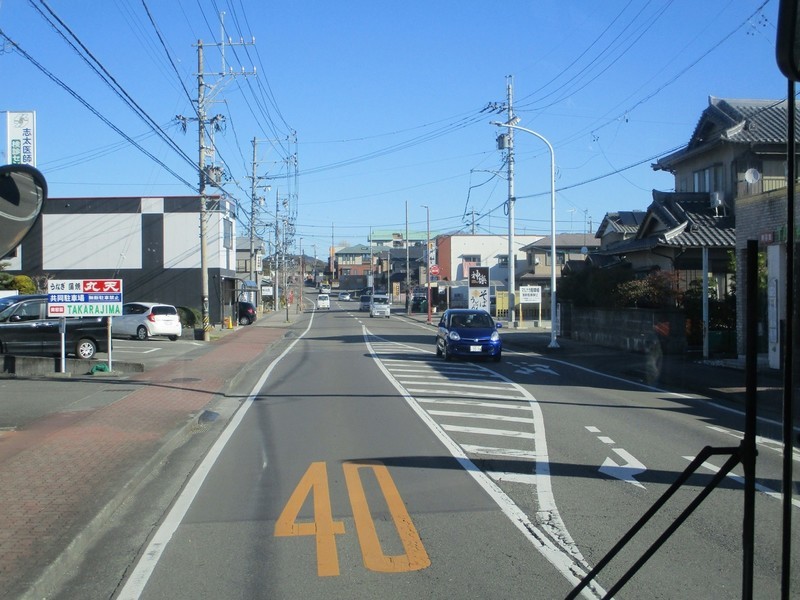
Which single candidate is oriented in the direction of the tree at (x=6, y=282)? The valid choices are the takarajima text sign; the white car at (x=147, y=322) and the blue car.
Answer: the white car

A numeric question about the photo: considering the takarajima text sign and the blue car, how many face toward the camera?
2

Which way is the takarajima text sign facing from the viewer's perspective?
toward the camera

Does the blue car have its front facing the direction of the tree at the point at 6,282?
no

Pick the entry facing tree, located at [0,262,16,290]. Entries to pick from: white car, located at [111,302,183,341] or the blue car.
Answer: the white car

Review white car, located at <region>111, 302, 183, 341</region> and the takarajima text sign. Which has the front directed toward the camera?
the takarajima text sign

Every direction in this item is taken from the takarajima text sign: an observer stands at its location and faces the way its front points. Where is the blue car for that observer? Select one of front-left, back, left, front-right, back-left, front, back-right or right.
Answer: left

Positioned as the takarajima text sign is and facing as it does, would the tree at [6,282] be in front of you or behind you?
behind

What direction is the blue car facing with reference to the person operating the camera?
facing the viewer

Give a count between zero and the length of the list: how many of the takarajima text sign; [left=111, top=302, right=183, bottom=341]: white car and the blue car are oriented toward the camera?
2

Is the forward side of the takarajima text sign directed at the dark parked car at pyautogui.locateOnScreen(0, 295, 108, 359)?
no

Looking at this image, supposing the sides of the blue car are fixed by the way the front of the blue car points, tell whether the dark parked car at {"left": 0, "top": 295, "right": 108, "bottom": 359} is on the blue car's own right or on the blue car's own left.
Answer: on the blue car's own right

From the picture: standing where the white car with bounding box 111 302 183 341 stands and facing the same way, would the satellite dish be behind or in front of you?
behind

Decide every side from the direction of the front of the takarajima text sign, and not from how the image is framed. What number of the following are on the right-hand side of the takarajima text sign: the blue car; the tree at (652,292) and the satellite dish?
0

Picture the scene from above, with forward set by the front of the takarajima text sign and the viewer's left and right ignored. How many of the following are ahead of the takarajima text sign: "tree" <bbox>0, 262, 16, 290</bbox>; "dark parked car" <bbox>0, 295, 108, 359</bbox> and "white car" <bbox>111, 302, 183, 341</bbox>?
0

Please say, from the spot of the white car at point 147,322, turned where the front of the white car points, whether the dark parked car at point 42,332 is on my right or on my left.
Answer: on my left

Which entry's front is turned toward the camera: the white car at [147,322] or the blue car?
the blue car

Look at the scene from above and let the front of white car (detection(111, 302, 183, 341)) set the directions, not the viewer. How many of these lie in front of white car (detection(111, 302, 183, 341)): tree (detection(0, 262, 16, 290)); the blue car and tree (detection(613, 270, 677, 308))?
1
